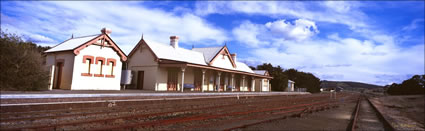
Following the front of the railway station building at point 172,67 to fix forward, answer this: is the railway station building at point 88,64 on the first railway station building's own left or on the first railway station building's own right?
on the first railway station building's own right

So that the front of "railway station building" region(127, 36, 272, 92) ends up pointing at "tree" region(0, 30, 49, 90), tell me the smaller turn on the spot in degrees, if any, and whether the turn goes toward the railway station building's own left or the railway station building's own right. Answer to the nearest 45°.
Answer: approximately 90° to the railway station building's own right

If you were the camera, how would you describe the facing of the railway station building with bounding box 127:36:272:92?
facing the viewer and to the right of the viewer
